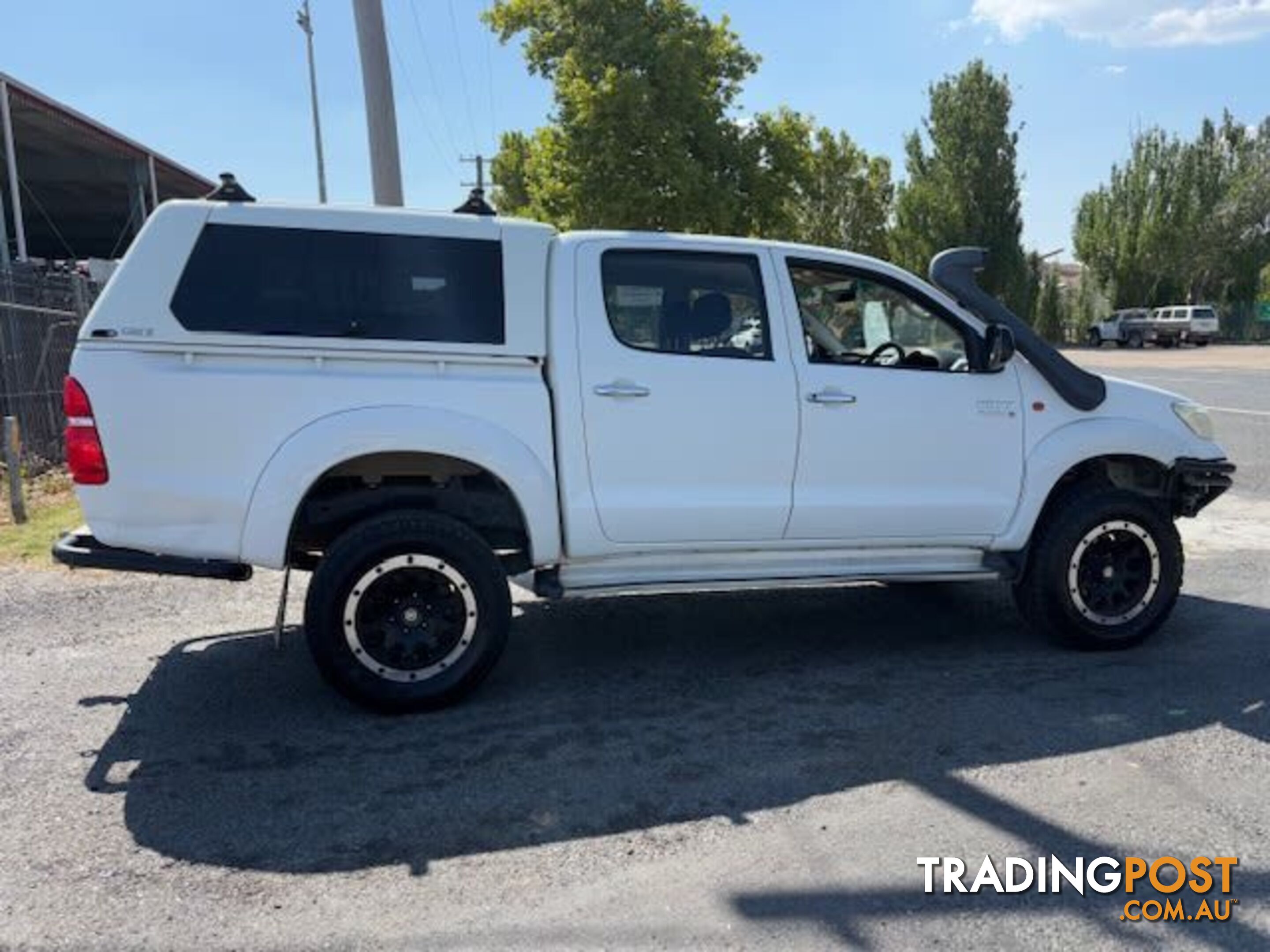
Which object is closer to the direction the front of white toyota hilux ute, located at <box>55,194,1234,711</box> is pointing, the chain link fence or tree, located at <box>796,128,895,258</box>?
the tree

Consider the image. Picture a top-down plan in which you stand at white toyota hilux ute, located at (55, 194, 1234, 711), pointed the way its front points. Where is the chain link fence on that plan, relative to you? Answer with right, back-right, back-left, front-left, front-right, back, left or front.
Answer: back-left

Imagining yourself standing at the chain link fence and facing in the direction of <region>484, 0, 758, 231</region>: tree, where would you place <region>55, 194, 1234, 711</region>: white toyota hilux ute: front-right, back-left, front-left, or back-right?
back-right

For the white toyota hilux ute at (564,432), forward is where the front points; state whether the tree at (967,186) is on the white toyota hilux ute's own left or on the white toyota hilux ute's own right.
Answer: on the white toyota hilux ute's own left

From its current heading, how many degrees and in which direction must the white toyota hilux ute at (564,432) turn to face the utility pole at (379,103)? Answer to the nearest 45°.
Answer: approximately 90° to its left

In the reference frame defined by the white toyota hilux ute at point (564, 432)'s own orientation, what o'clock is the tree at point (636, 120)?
The tree is roughly at 9 o'clock from the white toyota hilux ute.

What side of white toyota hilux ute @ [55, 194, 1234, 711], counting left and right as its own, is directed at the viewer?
right

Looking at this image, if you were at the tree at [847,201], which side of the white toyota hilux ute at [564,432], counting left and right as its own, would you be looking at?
left
